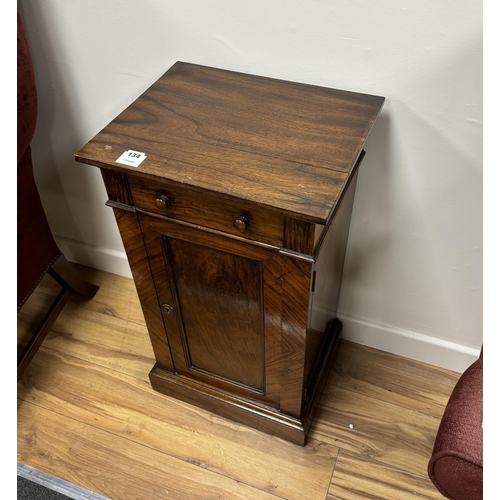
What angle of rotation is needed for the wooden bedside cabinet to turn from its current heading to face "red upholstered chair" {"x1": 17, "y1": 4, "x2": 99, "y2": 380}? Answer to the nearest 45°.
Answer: approximately 90° to its right

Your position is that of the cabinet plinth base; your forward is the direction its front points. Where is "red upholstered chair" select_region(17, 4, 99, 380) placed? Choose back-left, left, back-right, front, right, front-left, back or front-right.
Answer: right

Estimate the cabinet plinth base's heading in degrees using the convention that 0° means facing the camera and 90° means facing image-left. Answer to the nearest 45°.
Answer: approximately 45°

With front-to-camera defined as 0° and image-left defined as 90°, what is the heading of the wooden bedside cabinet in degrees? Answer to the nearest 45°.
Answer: approximately 45°
